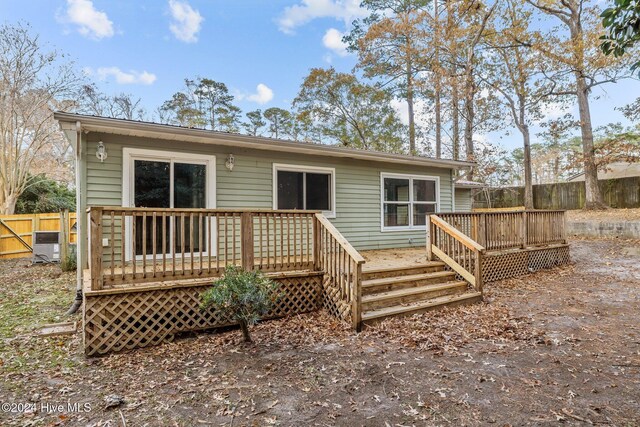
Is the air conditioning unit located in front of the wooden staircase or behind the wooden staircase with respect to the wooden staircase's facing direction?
behind

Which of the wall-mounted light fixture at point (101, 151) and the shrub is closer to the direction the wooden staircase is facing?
the shrub

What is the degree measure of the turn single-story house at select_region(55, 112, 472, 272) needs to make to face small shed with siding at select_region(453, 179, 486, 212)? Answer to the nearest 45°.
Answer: approximately 90° to its left

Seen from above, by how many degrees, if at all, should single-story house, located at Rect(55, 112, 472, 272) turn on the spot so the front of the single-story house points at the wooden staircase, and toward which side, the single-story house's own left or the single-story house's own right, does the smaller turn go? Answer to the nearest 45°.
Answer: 0° — it already faces it

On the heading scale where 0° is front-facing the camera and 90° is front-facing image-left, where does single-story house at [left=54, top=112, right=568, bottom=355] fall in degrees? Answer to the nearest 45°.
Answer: approximately 315°

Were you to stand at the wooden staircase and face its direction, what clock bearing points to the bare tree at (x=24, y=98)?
The bare tree is roughly at 5 o'clock from the wooden staircase.
